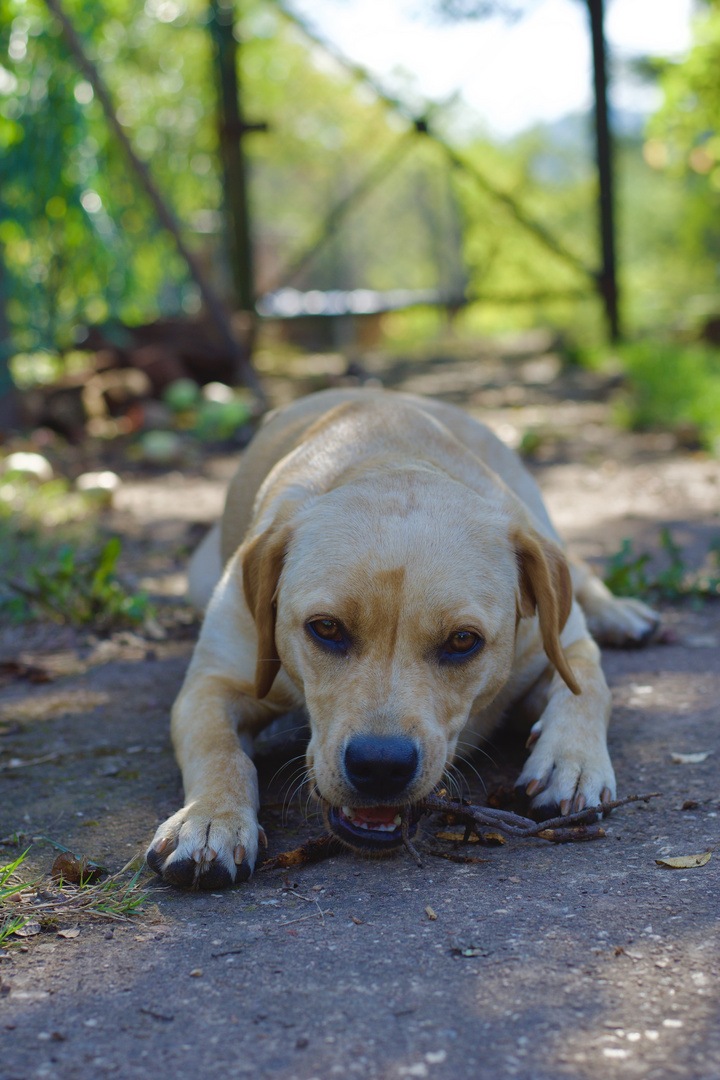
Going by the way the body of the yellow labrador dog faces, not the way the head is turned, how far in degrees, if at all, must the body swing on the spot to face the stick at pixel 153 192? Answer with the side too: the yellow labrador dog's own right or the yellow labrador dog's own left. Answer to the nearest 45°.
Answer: approximately 180°

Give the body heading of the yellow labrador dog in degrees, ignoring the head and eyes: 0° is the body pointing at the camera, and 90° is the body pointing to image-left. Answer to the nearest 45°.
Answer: approximately 0°

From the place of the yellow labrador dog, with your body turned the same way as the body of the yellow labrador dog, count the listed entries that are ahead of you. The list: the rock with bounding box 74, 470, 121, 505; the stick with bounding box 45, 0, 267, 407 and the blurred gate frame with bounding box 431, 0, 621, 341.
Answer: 0

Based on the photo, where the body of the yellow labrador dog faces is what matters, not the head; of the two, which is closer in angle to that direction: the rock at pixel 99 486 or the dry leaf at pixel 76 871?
the dry leaf

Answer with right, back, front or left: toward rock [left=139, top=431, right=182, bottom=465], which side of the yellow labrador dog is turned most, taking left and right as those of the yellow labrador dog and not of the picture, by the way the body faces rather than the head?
back

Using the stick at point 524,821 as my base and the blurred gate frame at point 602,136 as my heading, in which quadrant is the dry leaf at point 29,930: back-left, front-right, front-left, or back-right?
back-left

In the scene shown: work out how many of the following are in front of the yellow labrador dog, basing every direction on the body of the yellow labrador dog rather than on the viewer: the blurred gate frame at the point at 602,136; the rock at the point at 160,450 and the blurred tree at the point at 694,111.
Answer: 0

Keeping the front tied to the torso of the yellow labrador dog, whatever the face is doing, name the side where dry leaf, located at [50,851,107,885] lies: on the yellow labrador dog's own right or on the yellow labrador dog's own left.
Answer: on the yellow labrador dog's own right

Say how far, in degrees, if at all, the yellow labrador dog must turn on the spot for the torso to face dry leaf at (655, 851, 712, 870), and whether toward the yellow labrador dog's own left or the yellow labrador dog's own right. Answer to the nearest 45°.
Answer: approximately 45° to the yellow labrador dog's own left

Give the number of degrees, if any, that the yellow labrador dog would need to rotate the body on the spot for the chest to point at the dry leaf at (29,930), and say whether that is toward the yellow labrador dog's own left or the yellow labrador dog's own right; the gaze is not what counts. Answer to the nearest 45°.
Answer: approximately 45° to the yellow labrador dog's own right
